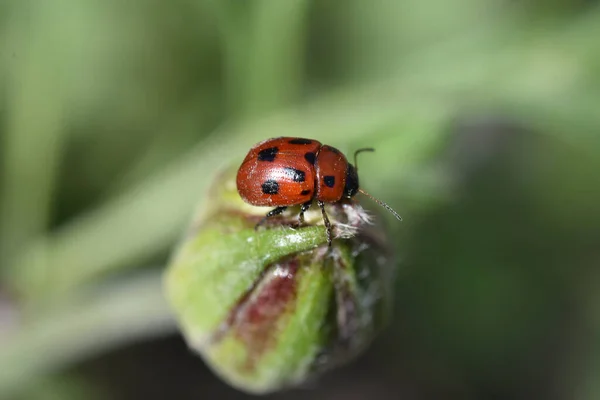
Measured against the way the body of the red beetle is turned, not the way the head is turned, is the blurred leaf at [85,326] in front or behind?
behind

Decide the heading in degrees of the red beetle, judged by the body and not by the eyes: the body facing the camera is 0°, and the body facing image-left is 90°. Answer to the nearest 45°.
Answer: approximately 270°
